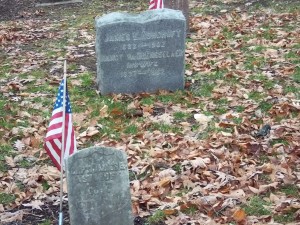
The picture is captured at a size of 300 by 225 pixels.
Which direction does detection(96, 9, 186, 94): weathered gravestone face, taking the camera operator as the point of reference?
facing the viewer

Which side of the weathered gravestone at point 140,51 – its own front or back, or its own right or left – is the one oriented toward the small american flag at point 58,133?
front

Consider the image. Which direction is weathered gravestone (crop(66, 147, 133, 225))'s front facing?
toward the camera

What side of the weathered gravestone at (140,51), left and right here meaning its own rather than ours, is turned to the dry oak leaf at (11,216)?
front

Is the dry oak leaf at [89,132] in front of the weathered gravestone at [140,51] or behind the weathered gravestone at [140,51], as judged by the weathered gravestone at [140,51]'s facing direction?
in front

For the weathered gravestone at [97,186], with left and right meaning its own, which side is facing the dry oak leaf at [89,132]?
back

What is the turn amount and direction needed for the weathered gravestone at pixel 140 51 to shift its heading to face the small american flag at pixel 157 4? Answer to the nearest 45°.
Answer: approximately 180°

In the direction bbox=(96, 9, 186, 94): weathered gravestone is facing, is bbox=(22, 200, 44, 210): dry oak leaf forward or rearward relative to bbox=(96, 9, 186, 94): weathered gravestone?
forward

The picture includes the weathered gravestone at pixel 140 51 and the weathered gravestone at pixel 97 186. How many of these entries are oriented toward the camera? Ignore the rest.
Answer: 2

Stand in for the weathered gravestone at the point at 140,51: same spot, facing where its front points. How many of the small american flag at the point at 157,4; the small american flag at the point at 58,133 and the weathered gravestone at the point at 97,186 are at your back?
1

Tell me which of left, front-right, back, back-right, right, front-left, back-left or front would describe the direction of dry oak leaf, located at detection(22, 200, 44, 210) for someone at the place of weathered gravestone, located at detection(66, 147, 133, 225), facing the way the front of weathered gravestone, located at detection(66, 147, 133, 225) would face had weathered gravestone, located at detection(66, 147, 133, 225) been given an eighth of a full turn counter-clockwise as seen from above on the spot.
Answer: back

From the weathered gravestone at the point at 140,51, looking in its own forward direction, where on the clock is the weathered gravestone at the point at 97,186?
the weathered gravestone at the point at 97,186 is roughly at 12 o'clock from the weathered gravestone at the point at 140,51.

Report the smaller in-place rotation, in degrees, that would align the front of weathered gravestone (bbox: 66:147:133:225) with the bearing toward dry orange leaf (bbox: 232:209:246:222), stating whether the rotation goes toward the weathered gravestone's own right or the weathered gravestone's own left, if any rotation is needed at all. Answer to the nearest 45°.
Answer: approximately 90° to the weathered gravestone's own left
